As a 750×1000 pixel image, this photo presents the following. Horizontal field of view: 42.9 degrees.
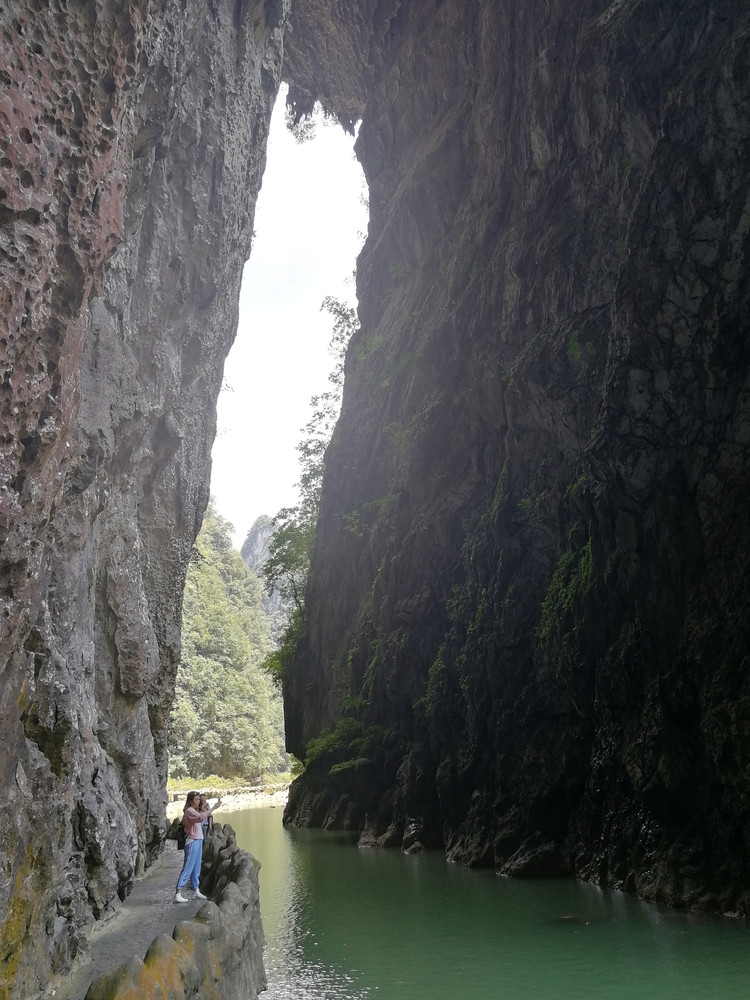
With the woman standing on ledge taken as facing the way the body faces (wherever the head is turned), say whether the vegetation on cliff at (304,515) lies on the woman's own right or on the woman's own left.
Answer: on the woman's own left

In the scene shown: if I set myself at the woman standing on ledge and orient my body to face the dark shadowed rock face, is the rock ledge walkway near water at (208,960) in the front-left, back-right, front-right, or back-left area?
back-right

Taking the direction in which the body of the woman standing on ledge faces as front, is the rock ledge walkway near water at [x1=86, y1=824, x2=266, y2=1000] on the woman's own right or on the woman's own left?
on the woman's own right

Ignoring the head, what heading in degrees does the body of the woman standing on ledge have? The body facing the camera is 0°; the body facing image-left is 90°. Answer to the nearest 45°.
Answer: approximately 270°

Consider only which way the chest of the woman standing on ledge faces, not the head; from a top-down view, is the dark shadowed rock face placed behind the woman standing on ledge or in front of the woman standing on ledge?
in front
